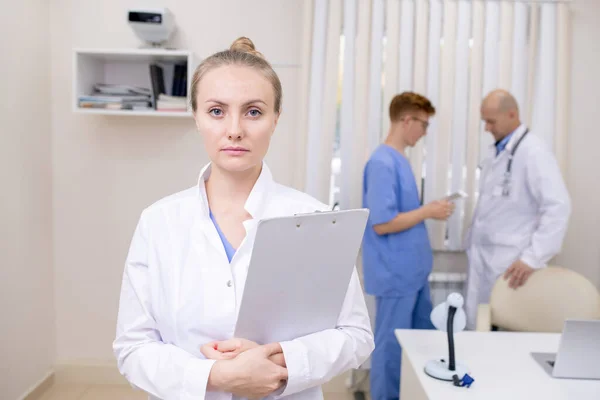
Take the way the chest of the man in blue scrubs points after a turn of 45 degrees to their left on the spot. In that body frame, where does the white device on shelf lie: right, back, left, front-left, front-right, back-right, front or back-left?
back-left

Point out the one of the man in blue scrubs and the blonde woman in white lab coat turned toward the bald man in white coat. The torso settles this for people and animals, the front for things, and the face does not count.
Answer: the man in blue scrubs

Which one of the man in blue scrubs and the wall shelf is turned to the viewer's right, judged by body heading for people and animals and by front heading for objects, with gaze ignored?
the man in blue scrubs

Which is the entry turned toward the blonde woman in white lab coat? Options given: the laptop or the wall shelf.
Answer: the wall shelf

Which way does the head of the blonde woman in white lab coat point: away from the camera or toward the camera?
toward the camera

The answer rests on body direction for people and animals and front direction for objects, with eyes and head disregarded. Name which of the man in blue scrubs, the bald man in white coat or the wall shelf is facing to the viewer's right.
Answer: the man in blue scrubs

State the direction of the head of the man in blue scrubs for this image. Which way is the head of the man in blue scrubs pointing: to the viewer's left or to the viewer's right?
to the viewer's right

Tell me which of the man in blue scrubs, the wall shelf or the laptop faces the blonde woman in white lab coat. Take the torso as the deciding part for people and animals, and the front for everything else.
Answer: the wall shelf

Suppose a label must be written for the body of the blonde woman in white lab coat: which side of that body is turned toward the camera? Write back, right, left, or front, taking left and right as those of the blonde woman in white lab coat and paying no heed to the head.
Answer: front

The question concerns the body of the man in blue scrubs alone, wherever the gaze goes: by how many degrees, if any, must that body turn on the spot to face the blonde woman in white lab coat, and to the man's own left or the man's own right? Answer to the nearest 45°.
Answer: approximately 90° to the man's own right

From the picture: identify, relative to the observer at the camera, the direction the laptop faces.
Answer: facing away from the viewer and to the left of the viewer

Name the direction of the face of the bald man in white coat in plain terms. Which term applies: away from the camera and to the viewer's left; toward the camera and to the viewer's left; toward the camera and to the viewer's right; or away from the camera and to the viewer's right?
toward the camera and to the viewer's left

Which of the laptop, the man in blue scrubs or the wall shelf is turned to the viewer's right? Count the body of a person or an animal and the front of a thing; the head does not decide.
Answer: the man in blue scrubs

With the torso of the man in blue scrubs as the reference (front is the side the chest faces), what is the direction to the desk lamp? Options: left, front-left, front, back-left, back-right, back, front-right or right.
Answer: right

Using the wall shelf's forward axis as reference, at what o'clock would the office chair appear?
The office chair is roughly at 10 o'clock from the wall shelf.

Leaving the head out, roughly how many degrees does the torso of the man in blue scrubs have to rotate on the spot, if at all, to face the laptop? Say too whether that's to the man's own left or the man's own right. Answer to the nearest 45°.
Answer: approximately 45° to the man's own right

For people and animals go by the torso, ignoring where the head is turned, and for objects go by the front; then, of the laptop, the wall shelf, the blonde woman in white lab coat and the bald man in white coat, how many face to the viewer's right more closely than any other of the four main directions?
0
